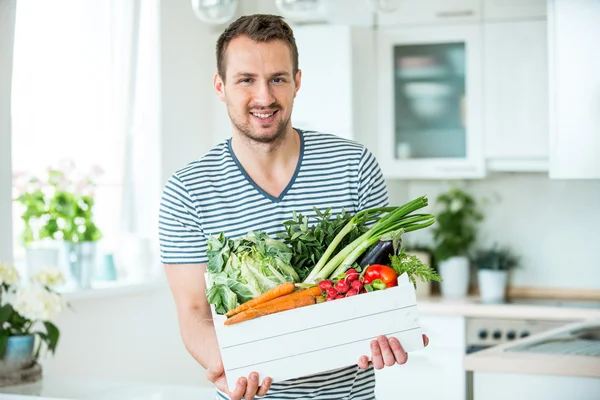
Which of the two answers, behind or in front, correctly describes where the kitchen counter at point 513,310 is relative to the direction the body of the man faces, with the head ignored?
behind

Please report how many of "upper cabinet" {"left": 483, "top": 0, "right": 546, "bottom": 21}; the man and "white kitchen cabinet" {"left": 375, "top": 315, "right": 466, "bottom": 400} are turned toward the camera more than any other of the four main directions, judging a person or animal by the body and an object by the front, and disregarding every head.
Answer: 3

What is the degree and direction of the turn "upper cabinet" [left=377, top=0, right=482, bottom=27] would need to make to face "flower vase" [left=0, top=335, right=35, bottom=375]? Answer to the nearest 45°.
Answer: approximately 45° to its right

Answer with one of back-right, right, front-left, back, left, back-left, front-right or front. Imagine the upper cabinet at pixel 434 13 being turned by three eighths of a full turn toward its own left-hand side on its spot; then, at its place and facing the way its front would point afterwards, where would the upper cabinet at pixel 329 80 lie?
back-left

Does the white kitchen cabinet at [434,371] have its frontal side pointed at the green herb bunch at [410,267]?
yes

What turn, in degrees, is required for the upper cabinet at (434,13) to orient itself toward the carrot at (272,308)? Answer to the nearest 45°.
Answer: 0° — it already faces it

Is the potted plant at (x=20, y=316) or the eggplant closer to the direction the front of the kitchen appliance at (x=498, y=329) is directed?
the eggplant
